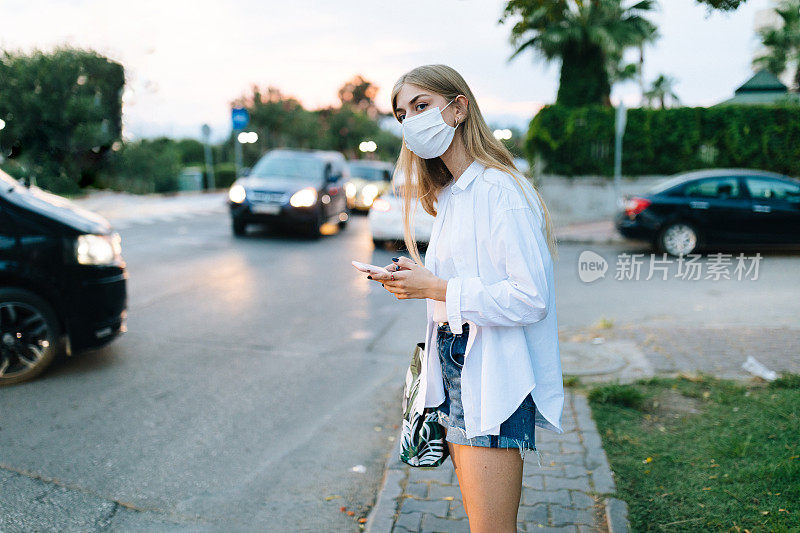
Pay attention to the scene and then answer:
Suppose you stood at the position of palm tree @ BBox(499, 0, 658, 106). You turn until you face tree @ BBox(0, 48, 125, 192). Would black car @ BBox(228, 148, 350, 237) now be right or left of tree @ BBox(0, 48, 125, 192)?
left

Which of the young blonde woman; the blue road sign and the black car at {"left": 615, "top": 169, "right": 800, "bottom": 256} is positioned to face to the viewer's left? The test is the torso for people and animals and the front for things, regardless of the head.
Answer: the young blonde woman

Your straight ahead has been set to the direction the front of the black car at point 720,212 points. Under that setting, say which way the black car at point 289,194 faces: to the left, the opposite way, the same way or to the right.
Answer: to the right

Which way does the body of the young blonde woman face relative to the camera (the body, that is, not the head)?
to the viewer's left

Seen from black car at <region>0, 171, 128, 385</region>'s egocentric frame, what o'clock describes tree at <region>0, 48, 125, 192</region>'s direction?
The tree is roughly at 9 o'clock from the black car.

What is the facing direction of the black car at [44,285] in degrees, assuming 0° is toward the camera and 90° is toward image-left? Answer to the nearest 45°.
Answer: approximately 270°

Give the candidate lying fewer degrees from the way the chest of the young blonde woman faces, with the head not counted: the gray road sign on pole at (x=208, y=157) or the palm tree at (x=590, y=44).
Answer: the gray road sign on pole

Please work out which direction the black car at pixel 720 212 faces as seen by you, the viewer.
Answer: facing to the right of the viewer
